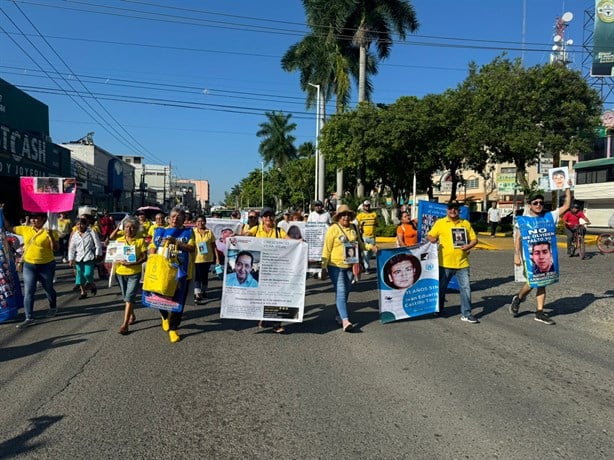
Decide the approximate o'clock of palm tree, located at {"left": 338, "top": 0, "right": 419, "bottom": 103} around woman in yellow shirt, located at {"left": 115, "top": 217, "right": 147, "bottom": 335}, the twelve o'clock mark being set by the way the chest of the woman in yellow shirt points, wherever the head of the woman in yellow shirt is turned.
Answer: The palm tree is roughly at 7 o'clock from the woman in yellow shirt.

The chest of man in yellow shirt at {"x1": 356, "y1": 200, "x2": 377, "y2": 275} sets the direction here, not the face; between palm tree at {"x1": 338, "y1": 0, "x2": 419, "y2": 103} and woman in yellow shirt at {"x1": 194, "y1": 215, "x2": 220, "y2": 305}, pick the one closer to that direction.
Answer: the woman in yellow shirt

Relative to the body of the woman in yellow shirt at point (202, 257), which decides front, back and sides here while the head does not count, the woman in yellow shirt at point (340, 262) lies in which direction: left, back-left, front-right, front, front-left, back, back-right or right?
front-left

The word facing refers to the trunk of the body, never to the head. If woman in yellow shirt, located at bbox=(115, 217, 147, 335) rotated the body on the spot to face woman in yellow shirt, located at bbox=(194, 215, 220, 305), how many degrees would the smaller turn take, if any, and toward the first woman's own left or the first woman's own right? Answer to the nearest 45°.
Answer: approximately 135° to the first woman's own left

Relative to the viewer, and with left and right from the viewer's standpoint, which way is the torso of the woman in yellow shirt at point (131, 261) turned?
facing the viewer

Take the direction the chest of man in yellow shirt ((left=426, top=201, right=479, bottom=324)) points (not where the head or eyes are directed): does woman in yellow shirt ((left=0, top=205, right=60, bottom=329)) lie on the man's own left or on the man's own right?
on the man's own right

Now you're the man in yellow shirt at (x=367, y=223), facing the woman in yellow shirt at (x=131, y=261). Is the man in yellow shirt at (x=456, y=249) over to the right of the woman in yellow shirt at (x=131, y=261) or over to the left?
left

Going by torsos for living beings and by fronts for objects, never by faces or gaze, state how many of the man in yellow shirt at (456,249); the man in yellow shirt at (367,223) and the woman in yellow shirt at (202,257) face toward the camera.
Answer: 3

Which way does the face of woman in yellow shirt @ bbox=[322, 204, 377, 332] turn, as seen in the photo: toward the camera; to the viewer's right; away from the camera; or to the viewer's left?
toward the camera

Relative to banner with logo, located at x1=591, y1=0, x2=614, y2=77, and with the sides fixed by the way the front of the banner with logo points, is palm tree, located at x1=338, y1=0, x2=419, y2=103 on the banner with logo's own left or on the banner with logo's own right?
on the banner with logo's own right

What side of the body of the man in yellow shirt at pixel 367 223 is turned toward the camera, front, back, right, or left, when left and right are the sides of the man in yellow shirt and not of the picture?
front

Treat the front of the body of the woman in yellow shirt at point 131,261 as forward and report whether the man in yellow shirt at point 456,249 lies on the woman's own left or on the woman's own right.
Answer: on the woman's own left

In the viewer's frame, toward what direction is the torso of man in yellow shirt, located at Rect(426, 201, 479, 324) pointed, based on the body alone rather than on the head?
toward the camera

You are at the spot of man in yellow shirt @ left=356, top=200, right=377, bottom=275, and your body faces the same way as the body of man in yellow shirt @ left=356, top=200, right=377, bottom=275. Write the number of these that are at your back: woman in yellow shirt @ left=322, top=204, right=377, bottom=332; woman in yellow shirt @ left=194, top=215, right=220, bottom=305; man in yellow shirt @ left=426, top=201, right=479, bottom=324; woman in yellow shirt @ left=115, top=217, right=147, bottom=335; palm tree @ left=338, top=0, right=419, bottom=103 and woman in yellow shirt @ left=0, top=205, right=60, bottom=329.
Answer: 1

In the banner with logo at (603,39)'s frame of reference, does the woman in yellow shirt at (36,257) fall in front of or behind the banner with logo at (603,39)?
in front

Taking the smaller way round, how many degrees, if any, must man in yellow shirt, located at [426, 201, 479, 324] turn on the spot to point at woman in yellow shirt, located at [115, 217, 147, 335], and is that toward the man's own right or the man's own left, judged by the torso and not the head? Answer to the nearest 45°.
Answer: approximately 45° to the man's own right
